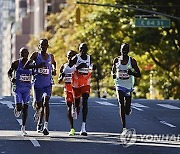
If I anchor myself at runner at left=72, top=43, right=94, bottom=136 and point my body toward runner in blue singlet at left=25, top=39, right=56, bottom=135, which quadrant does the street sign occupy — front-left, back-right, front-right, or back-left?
back-right

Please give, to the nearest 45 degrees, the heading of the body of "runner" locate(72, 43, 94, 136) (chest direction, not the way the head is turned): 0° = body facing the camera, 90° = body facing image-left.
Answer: approximately 0°

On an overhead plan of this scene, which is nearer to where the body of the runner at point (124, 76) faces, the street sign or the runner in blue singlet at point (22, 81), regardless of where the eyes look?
the runner in blue singlet

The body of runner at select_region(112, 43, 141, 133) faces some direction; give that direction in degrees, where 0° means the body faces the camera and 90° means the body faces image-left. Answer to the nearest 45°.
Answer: approximately 0°

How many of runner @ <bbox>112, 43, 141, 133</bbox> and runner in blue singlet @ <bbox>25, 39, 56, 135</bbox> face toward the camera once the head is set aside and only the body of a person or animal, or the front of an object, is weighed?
2
